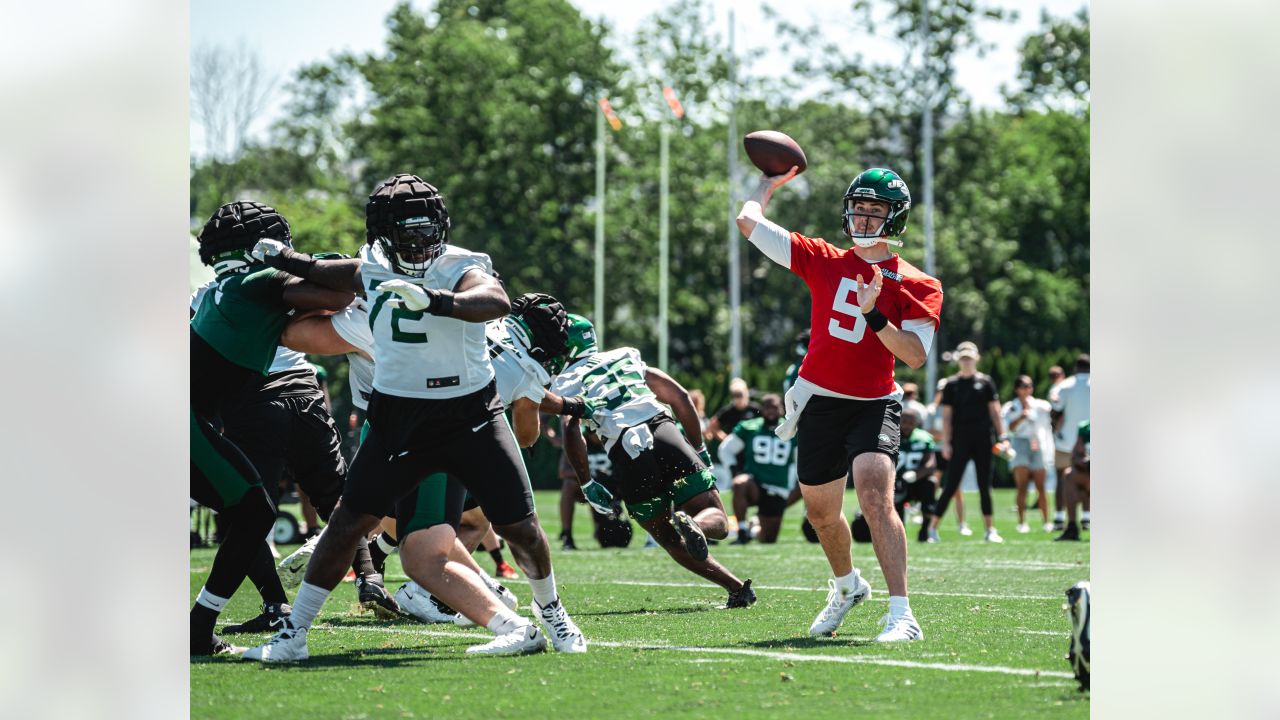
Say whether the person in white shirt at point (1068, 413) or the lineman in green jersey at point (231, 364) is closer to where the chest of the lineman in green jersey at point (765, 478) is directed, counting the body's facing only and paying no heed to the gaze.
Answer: the lineman in green jersey

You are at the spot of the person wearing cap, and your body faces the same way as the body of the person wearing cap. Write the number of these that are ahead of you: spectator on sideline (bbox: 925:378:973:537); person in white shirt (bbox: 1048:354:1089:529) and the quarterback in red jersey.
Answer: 1

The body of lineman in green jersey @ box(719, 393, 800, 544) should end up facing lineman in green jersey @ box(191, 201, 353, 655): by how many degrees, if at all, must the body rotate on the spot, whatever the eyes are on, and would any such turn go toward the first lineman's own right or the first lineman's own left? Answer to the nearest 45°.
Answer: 0° — they already face them

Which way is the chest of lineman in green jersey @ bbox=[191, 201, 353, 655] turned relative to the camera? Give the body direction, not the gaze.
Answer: to the viewer's right

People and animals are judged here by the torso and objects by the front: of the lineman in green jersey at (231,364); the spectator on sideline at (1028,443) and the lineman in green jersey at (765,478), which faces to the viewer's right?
the lineman in green jersey at (231,364)

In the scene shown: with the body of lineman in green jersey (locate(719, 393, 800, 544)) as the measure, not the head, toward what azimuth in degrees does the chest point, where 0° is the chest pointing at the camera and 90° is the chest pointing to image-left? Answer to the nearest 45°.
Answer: approximately 0°

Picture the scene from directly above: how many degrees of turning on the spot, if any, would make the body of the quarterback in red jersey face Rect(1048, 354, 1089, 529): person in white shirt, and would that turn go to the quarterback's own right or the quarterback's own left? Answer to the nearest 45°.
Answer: approximately 180°
